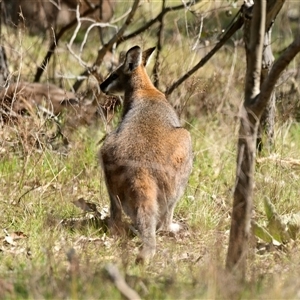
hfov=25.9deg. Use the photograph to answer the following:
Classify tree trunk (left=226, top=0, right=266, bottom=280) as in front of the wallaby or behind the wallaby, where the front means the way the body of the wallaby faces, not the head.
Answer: behind

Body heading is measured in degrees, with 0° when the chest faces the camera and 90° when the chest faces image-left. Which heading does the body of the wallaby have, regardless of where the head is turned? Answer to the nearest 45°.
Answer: approximately 180°
